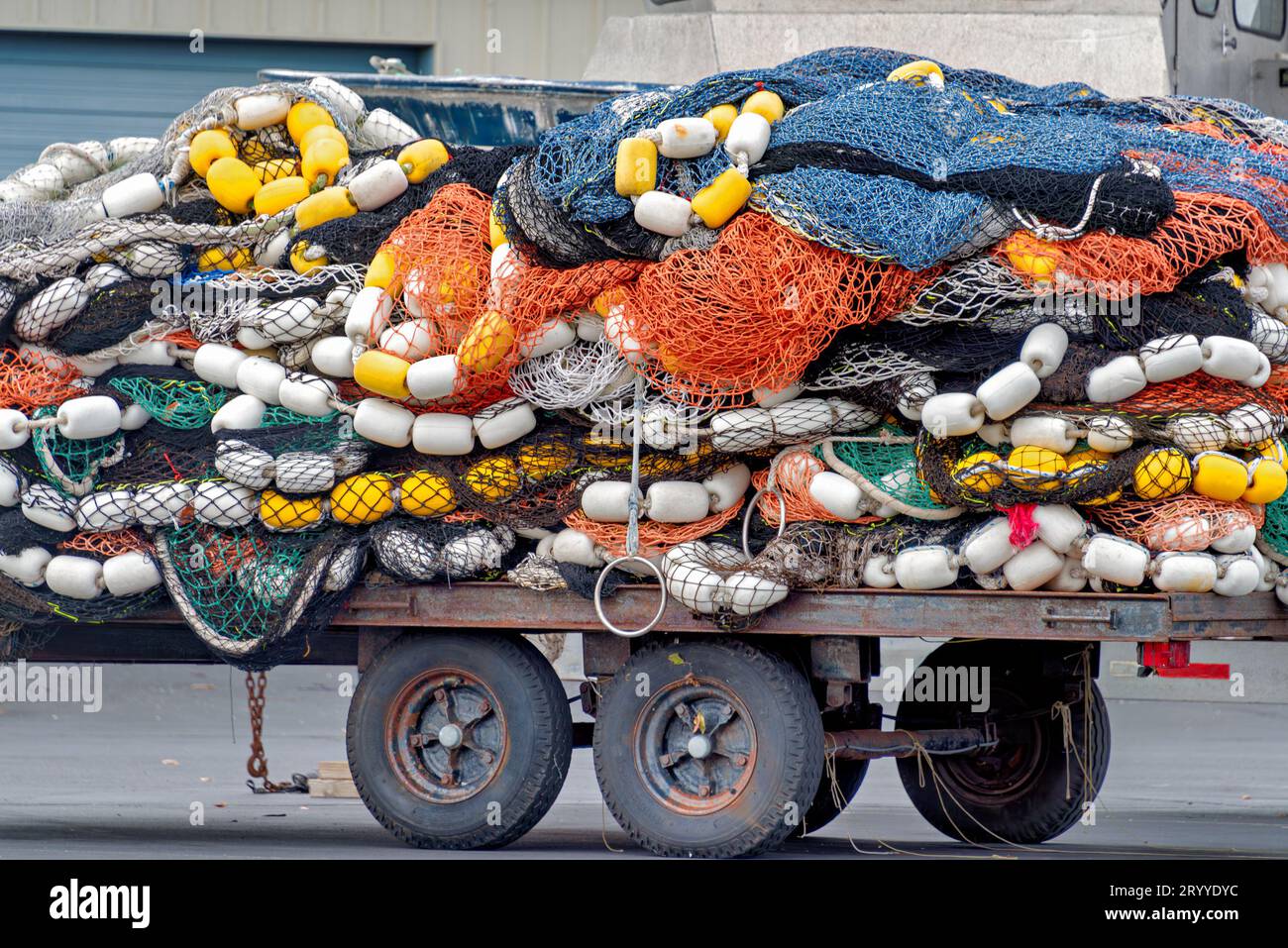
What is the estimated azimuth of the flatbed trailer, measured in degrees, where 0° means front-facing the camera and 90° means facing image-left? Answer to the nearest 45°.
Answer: approximately 135°

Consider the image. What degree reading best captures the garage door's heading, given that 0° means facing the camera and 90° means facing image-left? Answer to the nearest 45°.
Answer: approximately 0°

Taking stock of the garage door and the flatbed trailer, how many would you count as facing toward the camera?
1

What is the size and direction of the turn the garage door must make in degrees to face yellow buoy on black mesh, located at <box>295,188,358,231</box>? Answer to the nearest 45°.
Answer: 0° — it already faces it

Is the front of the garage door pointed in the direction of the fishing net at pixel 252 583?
yes

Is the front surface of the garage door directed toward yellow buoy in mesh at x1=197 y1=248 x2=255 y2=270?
yes

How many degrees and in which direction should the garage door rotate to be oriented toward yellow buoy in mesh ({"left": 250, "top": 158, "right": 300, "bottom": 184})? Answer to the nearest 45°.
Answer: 0° — it already faces it
